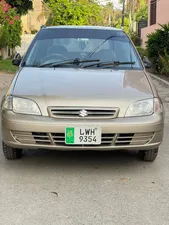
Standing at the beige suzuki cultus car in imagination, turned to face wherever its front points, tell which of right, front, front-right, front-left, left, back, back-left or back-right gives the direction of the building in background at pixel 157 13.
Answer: back

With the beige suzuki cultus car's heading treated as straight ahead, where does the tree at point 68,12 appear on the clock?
The tree is roughly at 6 o'clock from the beige suzuki cultus car.

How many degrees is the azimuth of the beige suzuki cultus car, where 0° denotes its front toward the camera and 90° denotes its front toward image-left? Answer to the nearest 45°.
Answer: approximately 0°

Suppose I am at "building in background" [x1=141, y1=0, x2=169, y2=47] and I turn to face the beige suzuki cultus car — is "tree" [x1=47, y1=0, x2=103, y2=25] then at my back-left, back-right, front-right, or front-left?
back-right
